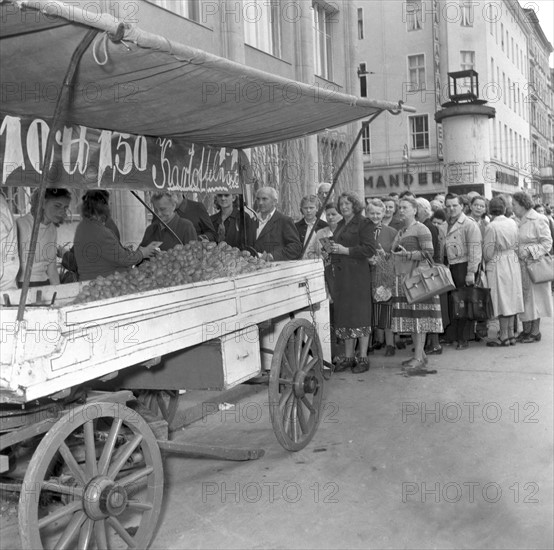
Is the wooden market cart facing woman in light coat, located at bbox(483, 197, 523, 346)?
no

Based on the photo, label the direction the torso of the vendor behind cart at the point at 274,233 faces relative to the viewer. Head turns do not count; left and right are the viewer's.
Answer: facing the viewer and to the left of the viewer

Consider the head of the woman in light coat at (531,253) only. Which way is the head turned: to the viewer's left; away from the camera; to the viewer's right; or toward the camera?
to the viewer's left

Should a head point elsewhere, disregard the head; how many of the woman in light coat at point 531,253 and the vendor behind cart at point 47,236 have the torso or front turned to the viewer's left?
1

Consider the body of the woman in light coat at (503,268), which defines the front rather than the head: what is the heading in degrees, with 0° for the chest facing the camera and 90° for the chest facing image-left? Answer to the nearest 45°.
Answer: approximately 135°

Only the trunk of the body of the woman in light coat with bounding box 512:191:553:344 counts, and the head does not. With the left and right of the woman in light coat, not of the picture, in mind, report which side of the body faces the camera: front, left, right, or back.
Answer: left

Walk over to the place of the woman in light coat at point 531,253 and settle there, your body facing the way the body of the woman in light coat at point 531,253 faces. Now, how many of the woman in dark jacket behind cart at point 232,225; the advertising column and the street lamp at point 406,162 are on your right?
2

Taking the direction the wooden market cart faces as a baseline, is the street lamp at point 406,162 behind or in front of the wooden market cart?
behind

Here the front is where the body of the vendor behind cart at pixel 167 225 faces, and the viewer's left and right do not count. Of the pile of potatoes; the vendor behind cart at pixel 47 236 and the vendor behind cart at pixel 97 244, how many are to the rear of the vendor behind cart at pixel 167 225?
0
